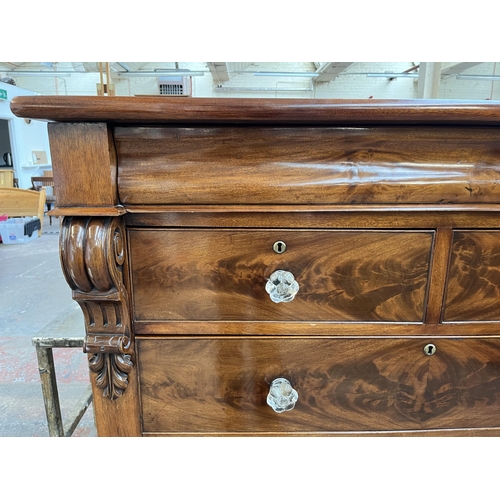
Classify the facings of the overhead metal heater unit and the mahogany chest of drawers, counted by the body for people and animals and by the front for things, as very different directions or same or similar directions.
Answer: same or similar directions

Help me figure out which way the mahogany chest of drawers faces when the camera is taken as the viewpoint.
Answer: facing the viewer

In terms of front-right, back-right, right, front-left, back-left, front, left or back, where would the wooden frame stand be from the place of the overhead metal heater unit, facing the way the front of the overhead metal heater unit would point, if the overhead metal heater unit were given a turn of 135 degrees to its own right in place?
back-left

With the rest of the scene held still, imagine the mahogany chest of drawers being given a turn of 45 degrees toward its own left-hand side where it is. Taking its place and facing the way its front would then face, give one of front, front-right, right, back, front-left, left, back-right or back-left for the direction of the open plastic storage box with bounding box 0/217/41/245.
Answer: back

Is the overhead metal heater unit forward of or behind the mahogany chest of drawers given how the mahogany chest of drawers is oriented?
behind

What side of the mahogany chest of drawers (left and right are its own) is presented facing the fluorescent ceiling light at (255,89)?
back

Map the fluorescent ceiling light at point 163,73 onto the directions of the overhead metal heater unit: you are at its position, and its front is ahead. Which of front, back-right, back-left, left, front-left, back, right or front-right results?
front

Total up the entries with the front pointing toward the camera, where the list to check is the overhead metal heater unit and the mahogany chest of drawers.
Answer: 2

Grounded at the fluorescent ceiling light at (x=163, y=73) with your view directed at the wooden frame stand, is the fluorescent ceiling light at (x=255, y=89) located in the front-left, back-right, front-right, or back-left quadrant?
back-left

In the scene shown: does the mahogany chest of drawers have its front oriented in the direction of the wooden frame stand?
no

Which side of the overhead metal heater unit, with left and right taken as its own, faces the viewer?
front

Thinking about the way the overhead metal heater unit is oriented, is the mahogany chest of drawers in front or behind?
in front

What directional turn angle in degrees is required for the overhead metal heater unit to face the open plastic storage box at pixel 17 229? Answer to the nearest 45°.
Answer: approximately 45° to its right
